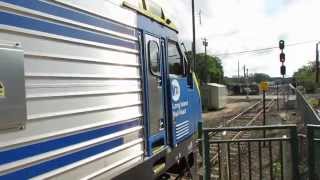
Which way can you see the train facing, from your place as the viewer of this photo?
facing away from the viewer and to the right of the viewer

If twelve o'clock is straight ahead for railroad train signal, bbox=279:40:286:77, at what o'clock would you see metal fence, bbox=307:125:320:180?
The metal fence is roughly at 12 o'clock from the railroad train signal.

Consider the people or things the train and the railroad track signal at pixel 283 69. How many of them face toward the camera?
1

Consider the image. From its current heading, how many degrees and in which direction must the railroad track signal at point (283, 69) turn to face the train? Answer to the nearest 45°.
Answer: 0° — it already faces it

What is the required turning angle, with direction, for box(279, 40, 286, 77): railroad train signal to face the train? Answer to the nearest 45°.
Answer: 0° — it already faces it

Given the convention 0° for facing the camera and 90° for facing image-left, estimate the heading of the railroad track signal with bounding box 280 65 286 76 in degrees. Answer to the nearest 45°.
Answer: approximately 0°
